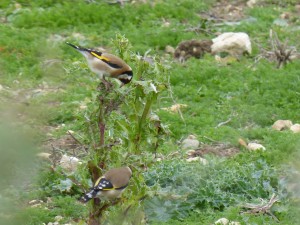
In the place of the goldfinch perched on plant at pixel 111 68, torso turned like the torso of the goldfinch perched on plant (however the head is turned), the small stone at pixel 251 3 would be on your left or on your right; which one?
on your left

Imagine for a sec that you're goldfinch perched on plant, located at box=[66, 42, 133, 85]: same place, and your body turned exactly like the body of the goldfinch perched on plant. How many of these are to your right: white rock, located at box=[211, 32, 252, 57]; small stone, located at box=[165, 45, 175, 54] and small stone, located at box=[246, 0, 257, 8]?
0

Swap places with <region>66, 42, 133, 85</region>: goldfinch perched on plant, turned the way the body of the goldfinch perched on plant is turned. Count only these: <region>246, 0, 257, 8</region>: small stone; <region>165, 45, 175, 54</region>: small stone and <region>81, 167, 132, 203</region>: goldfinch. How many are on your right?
1

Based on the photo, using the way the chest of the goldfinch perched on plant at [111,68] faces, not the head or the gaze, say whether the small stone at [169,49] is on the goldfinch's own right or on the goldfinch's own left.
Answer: on the goldfinch's own left

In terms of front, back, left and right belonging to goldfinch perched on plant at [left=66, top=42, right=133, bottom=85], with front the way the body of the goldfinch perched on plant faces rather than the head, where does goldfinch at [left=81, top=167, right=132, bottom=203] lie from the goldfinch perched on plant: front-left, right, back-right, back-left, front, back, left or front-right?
right

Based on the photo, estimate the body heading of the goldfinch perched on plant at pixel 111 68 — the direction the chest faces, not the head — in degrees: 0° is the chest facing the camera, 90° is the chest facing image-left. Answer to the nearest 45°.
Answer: approximately 270°
